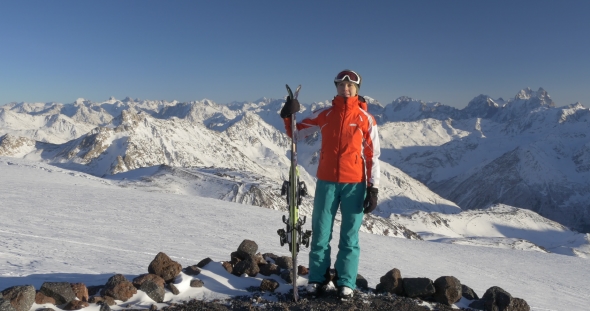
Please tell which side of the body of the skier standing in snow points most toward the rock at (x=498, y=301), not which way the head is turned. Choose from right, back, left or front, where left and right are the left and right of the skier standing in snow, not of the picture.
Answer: left

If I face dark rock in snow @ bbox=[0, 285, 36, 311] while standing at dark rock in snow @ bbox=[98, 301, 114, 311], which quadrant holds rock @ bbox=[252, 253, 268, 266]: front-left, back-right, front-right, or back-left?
back-right

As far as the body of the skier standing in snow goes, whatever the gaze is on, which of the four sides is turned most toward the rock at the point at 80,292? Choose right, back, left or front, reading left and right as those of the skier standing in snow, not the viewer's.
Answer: right

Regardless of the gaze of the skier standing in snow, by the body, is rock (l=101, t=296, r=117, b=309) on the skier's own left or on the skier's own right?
on the skier's own right

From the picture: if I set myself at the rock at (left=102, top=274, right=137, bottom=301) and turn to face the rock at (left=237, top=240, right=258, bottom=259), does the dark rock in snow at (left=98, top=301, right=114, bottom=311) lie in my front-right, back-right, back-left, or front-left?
back-right

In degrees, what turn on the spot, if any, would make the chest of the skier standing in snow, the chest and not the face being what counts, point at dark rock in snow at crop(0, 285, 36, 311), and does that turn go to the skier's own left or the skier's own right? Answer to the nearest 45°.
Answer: approximately 45° to the skier's own right

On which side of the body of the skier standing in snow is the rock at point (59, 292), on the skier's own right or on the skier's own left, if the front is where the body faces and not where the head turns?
on the skier's own right

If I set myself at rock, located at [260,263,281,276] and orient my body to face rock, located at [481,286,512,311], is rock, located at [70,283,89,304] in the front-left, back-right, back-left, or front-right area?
back-right

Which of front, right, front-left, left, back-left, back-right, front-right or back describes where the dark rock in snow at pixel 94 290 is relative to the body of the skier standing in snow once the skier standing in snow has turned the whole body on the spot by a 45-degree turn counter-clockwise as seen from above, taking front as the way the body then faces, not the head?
back-right

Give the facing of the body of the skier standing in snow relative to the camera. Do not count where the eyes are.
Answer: toward the camera

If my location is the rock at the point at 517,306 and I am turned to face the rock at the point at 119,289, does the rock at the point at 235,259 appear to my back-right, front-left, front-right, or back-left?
front-right

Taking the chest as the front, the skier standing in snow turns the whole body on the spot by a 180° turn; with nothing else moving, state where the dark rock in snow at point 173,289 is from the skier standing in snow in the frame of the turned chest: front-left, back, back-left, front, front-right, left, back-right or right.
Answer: left

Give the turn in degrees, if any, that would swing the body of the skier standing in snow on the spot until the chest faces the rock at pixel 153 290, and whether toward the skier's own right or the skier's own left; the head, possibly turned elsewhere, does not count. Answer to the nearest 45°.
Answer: approximately 90° to the skier's own right

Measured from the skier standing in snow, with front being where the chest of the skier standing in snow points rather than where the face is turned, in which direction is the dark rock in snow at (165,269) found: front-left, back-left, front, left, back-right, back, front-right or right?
right

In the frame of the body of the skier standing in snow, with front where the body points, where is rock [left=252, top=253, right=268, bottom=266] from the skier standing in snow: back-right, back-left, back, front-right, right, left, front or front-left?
back-right

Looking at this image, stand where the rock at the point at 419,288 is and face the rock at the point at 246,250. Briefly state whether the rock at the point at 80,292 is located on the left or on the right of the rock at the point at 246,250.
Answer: left

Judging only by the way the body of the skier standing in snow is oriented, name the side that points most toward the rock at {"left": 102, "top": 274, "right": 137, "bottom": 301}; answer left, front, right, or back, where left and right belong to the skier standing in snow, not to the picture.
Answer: right
